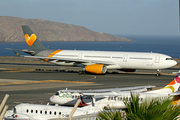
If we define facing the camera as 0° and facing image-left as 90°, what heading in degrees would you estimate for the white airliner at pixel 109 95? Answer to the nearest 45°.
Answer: approximately 90°
